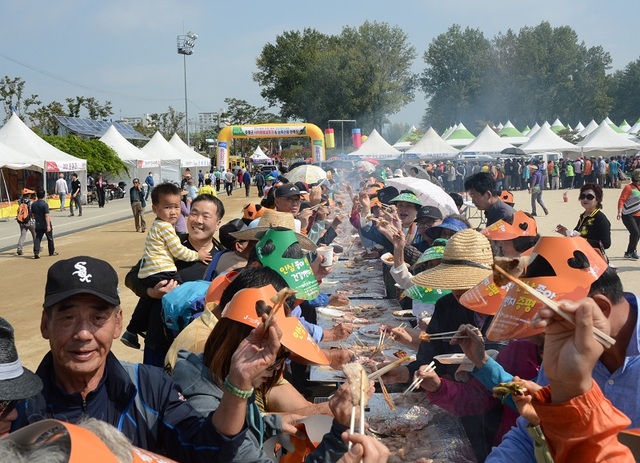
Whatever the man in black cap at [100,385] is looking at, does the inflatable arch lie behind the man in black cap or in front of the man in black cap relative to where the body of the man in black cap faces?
behind

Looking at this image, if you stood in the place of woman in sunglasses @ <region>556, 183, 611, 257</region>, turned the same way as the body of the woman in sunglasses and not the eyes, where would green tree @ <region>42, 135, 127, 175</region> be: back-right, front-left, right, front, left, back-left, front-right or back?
right

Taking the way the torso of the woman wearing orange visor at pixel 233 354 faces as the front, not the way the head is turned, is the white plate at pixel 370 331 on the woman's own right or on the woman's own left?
on the woman's own left

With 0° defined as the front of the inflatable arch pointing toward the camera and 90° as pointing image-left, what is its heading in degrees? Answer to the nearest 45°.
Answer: approximately 0°

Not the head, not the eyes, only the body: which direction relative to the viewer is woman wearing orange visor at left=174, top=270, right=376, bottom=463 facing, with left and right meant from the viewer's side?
facing to the right of the viewer

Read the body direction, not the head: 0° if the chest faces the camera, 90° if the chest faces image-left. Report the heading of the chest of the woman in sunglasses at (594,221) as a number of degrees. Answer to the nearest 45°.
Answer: approximately 45°

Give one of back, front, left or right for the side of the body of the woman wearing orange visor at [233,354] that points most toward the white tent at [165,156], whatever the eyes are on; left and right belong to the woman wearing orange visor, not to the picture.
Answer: left

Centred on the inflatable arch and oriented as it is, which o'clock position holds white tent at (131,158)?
The white tent is roughly at 3 o'clock from the inflatable arch.

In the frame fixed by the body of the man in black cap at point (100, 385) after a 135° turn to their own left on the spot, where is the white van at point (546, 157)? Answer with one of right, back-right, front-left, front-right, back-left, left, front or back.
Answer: front

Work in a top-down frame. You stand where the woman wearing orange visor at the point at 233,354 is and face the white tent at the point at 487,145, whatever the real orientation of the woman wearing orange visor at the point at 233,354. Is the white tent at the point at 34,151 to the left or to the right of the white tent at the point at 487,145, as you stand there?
left

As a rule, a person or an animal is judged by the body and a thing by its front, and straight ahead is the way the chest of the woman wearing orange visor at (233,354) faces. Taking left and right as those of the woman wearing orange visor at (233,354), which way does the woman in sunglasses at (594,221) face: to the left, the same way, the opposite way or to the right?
the opposite way
